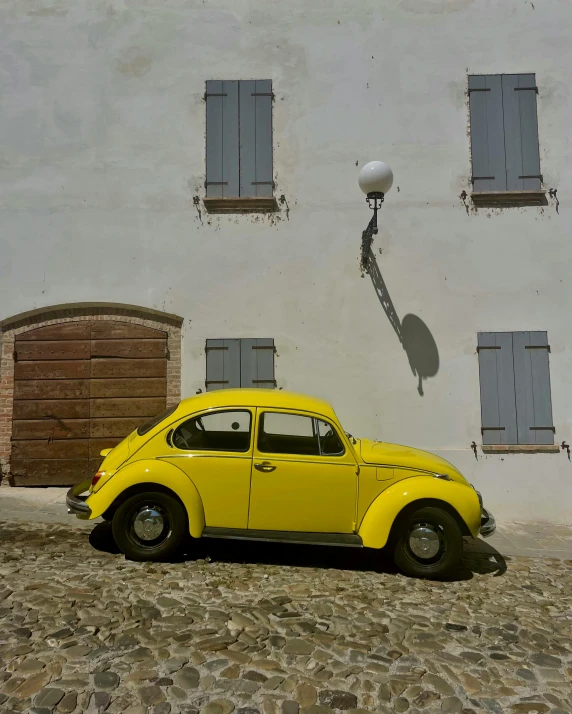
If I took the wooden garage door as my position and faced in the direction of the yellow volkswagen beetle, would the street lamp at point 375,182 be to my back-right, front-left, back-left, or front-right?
front-left

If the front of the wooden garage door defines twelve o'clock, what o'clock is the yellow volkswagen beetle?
The yellow volkswagen beetle is roughly at 11 o'clock from the wooden garage door.

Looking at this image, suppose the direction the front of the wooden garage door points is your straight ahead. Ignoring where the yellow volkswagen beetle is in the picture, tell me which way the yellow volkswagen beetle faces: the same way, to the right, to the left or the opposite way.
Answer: to the left

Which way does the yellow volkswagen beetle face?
to the viewer's right

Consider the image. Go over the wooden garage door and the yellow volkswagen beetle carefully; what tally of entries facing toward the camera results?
1

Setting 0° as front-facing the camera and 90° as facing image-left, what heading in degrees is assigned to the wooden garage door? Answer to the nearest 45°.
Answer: approximately 0°

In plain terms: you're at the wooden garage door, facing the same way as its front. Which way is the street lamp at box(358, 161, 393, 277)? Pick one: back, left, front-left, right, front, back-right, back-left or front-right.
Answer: front-left
